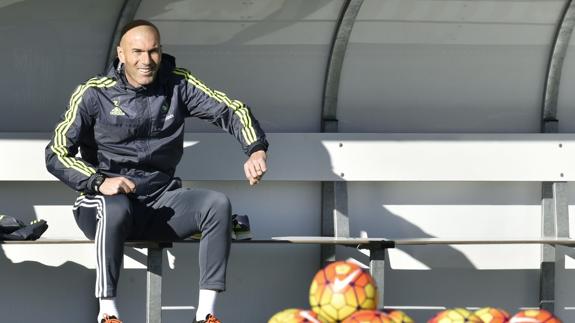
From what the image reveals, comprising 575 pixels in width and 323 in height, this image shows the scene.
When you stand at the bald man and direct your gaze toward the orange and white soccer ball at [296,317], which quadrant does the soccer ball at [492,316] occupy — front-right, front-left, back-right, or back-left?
front-left

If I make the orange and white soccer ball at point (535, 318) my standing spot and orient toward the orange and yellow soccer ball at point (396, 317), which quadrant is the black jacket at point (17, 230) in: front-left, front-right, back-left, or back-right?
front-right

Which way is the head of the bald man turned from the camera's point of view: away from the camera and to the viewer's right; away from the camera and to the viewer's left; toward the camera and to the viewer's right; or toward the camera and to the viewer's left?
toward the camera and to the viewer's right
